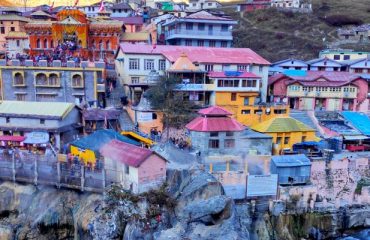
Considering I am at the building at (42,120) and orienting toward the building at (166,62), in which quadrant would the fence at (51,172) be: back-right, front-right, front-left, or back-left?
back-right

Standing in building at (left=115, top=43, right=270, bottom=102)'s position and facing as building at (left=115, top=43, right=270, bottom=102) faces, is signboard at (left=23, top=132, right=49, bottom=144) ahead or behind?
ahead

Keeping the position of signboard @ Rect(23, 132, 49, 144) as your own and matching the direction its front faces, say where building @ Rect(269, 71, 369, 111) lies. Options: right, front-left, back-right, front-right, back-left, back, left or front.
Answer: left

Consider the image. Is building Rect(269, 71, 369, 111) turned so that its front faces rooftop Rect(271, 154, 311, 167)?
yes

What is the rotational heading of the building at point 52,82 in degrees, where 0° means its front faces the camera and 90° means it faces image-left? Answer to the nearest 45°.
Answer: approximately 0°

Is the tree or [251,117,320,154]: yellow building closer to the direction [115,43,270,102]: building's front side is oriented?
the tree

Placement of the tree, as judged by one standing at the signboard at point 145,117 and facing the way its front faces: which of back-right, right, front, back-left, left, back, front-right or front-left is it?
left

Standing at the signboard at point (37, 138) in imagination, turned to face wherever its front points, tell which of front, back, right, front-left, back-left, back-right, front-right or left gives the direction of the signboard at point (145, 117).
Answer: left

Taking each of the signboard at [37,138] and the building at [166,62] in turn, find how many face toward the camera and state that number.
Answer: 2

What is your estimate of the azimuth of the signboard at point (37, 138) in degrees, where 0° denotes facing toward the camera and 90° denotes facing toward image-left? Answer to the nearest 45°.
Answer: approximately 0°

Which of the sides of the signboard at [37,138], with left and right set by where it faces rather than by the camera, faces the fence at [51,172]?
front
